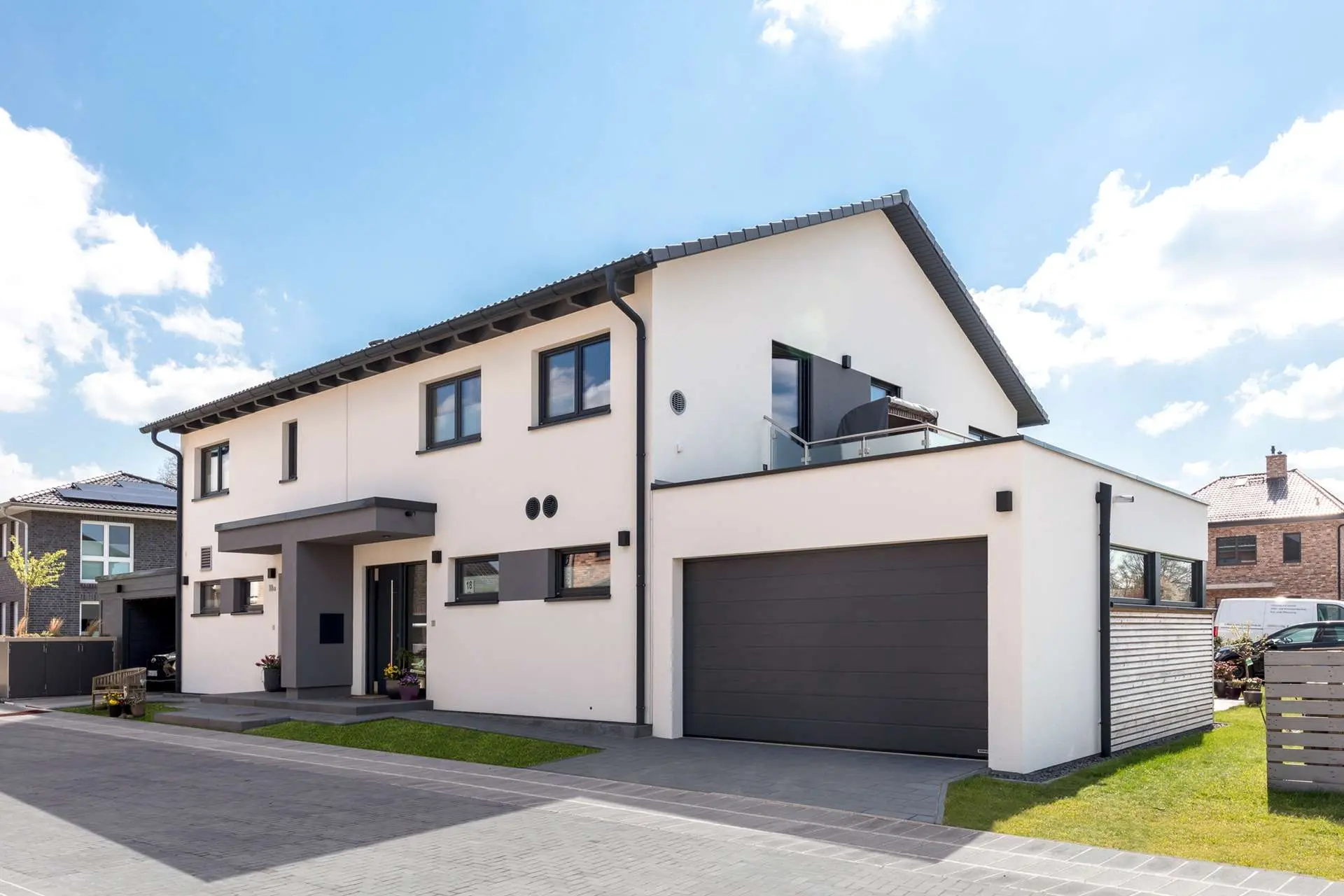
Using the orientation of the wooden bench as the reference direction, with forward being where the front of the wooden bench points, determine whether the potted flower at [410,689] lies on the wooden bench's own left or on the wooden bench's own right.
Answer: on the wooden bench's own left

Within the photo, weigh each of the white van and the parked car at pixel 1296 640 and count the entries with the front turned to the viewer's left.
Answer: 1

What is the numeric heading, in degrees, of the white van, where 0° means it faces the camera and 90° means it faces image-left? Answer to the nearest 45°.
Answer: approximately 270°

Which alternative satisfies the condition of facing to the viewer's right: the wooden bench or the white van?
the white van

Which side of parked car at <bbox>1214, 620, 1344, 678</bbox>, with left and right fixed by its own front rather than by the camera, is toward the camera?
left

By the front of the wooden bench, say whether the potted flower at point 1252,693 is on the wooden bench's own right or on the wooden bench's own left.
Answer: on the wooden bench's own left

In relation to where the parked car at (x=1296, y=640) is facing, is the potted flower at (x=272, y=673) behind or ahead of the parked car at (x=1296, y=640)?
ahead

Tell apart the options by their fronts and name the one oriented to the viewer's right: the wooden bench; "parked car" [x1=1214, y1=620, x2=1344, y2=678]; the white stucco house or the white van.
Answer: the white van

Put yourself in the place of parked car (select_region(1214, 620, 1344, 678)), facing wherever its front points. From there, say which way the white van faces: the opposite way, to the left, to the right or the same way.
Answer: the opposite way

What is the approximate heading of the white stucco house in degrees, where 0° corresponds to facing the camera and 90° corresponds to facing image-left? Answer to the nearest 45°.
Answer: approximately 45°

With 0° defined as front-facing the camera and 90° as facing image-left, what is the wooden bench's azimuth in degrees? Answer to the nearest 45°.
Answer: approximately 45°

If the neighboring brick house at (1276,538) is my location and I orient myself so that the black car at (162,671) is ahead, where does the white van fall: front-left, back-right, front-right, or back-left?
front-left

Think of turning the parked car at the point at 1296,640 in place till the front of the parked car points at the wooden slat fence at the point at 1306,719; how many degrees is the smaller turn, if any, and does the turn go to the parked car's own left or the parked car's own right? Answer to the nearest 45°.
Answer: approximately 90° to the parked car's own left
